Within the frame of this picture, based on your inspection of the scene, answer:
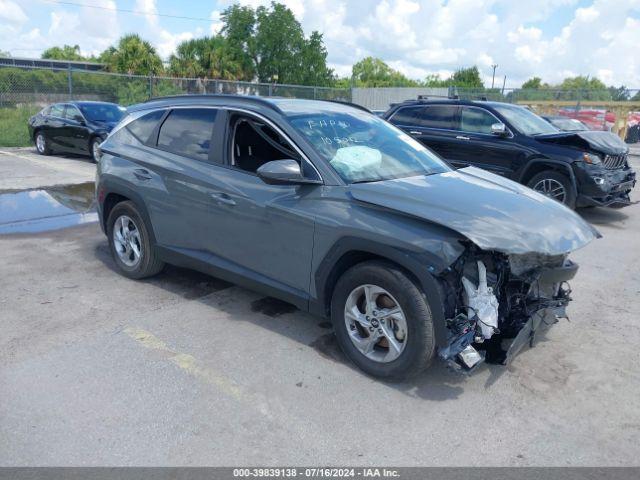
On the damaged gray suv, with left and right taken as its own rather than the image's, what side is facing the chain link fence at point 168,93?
back

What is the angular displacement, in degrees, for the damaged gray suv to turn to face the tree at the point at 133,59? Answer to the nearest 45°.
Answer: approximately 180°

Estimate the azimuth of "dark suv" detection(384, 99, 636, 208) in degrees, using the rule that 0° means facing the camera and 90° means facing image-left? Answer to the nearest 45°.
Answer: approximately 315°

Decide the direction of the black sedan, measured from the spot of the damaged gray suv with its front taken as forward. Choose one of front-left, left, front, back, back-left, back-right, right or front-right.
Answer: back

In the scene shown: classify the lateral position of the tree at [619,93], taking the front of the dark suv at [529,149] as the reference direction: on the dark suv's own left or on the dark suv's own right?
on the dark suv's own left

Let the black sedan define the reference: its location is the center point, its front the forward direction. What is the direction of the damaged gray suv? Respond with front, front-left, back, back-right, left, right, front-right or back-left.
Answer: front-right

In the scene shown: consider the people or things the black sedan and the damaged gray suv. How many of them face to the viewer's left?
0

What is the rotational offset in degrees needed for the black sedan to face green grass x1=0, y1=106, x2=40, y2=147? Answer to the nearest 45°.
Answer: approximately 135° to its left

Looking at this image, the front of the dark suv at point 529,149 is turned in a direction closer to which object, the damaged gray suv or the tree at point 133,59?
the damaged gray suv

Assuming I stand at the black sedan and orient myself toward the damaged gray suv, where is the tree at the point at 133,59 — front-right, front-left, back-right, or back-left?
back-left

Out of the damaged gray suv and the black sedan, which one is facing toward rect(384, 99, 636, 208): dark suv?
the black sedan

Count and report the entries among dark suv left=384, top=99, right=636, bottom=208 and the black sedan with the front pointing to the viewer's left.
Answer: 0

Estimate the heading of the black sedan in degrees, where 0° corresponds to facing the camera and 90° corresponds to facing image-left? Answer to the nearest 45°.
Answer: approximately 315°
